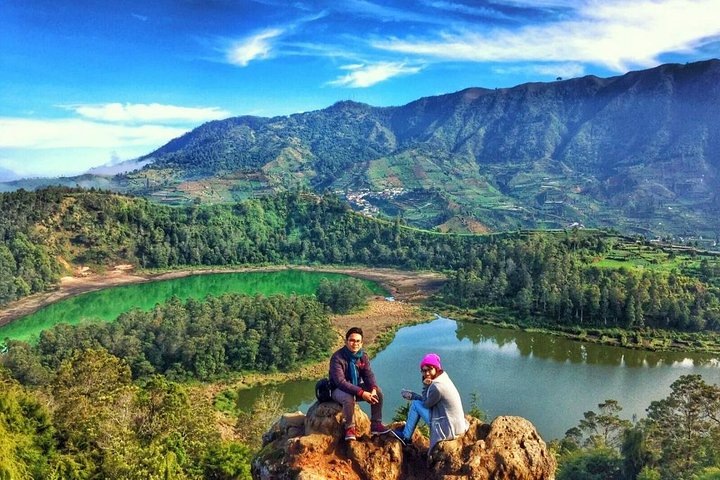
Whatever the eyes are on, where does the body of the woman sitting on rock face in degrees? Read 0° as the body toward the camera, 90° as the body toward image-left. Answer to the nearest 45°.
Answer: approximately 90°

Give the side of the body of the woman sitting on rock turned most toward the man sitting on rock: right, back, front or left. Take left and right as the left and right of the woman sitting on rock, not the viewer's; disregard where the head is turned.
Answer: front
